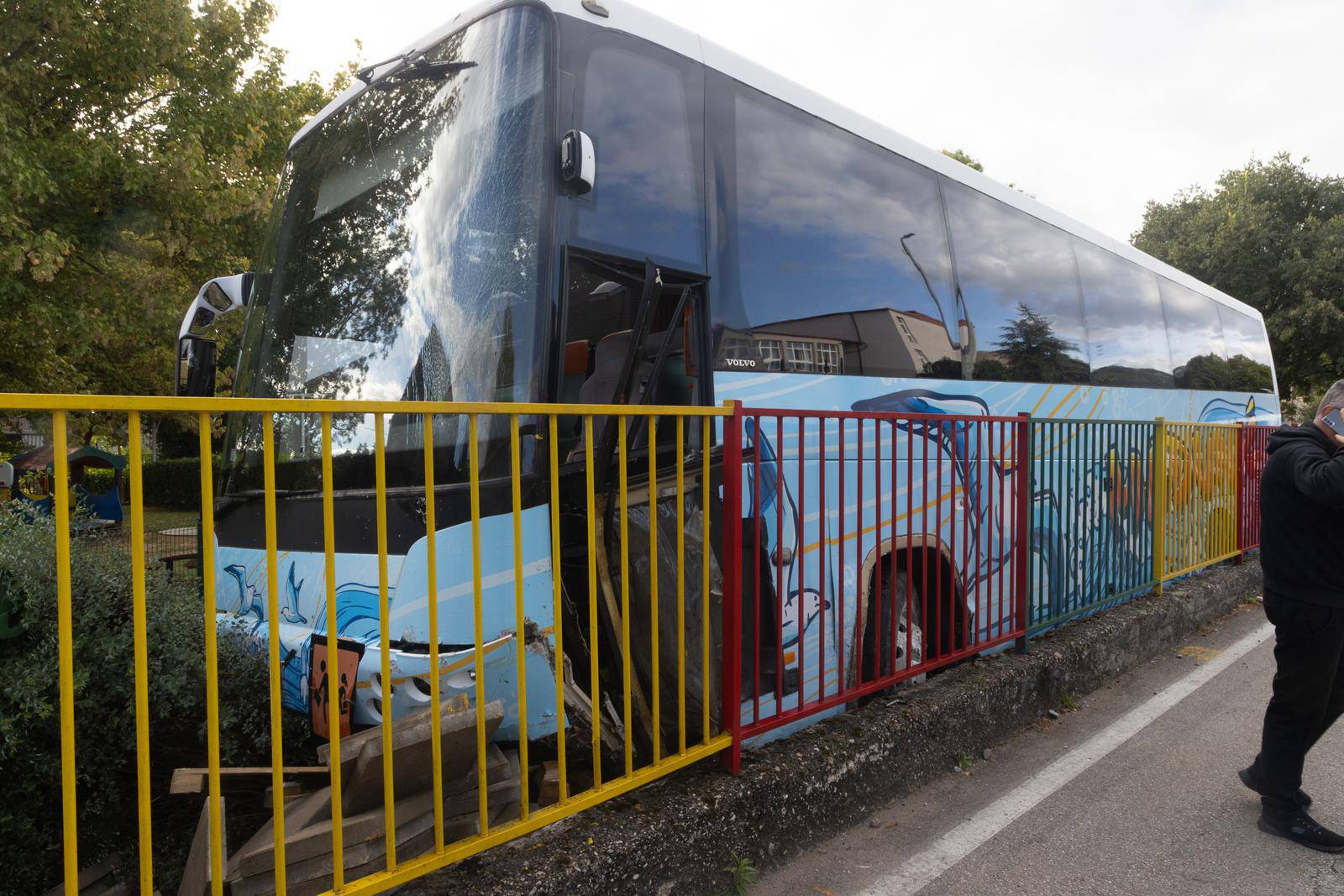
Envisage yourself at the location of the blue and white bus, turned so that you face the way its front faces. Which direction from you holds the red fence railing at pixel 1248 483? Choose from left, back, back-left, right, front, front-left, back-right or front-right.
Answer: back

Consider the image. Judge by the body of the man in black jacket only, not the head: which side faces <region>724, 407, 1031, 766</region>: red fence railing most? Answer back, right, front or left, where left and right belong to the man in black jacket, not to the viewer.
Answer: back

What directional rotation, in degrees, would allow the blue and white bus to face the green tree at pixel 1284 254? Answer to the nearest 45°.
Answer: approximately 180°

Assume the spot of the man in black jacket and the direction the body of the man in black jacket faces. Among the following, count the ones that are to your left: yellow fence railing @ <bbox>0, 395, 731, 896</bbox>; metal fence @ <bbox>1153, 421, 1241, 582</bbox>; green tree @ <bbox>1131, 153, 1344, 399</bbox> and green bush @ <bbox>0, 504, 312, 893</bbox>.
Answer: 2

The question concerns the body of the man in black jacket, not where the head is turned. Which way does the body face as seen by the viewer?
to the viewer's right

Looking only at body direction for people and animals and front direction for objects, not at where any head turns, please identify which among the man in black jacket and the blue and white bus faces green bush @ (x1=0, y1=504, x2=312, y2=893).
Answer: the blue and white bus

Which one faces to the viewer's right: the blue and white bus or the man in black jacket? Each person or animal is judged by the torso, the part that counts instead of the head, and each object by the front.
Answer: the man in black jacket

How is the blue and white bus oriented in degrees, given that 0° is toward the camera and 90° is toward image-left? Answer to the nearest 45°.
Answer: approximately 45°
